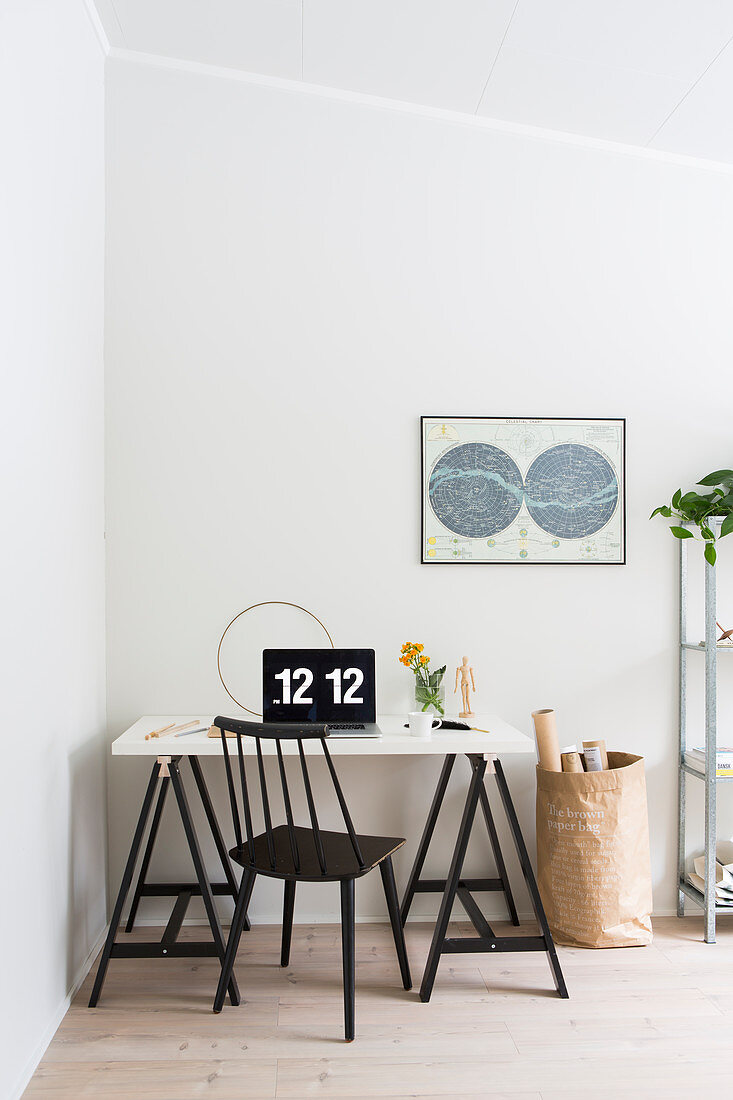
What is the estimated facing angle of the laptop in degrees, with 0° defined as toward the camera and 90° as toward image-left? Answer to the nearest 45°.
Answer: approximately 0°

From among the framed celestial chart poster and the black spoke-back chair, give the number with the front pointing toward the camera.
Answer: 1

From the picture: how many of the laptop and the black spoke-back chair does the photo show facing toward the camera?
1

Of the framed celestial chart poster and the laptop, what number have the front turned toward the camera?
2

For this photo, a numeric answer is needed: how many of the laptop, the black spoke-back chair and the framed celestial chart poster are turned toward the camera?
2
